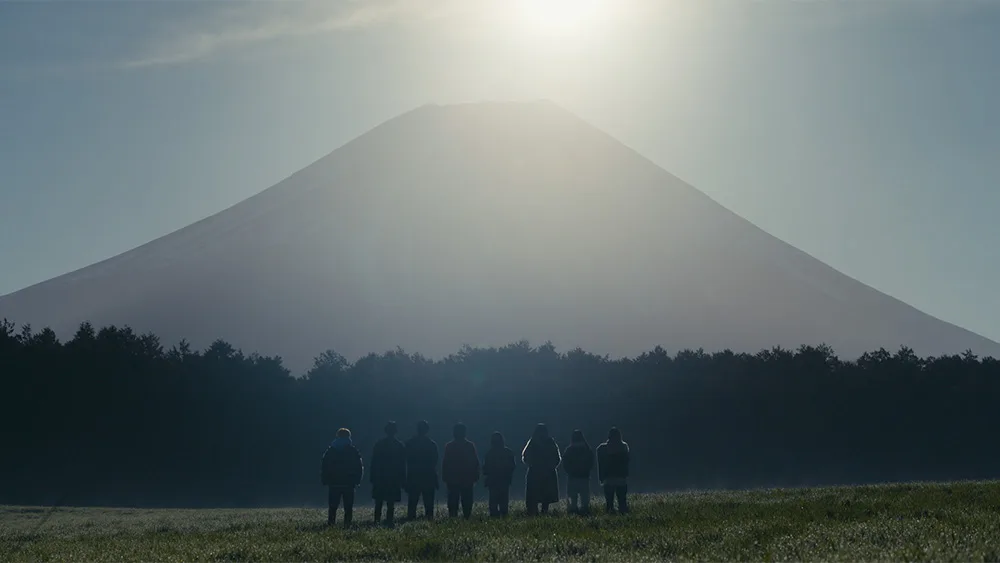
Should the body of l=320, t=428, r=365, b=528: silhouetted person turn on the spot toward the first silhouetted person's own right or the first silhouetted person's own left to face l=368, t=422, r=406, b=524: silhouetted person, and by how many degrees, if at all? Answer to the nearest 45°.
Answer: approximately 45° to the first silhouetted person's own right

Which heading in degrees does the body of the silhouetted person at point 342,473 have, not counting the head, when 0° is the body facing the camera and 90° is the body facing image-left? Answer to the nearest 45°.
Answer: approximately 180°

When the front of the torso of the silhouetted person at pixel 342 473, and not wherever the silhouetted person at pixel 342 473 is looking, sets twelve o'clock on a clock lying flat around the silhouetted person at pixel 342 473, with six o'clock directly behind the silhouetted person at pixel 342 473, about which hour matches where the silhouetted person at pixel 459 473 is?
the silhouetted person at pixel 459 473 is roughly at 2 o'clock from the silhouetted person at pixel 342 473.

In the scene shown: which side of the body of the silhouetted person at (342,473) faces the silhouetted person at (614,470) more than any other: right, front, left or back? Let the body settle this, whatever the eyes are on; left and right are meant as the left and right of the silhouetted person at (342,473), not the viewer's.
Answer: right

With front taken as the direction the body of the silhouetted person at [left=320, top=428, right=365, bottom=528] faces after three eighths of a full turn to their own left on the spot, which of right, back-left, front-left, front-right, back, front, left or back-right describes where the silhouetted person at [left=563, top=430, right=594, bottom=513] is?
back-left

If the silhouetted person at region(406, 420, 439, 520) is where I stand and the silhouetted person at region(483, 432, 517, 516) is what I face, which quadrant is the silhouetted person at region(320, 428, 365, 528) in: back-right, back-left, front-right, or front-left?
back-right

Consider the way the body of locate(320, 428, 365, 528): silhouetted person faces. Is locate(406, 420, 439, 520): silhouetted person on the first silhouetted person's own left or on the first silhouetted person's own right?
on the first silhouetted person's own right
